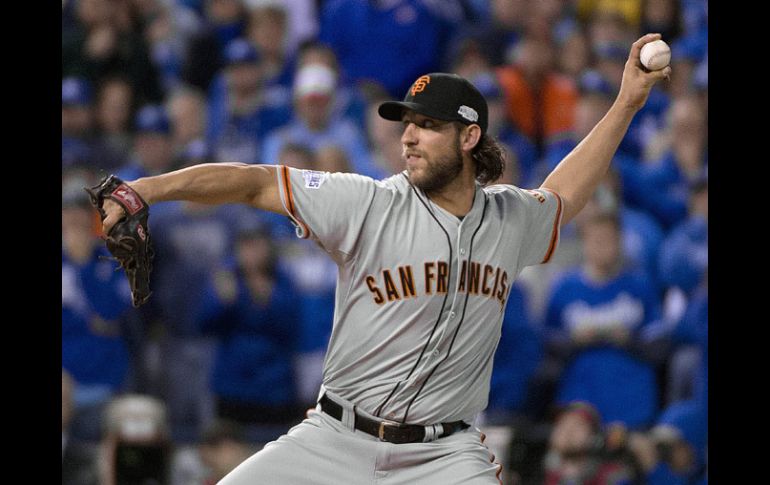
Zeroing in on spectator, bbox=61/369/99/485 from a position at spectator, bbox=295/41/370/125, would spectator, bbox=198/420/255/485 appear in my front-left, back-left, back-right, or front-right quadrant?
front-left

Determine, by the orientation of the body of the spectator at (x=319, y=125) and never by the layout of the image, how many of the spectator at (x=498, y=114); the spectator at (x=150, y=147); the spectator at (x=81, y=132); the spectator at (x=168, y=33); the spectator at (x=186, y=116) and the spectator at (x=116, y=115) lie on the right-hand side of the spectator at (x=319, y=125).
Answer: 5

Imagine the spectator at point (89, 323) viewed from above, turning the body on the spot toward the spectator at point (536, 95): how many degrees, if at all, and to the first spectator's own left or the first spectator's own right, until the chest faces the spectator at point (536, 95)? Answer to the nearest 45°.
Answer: approximately 90° to the first spectator's own left

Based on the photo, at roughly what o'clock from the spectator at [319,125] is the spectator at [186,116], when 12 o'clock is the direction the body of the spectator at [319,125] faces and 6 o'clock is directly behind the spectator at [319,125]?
the spectator at [186,116] is roughly at 3 o'clock from the spectator at [319,125].

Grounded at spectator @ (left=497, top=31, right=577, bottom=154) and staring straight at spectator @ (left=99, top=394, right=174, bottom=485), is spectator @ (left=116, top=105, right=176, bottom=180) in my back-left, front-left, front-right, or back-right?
front-right

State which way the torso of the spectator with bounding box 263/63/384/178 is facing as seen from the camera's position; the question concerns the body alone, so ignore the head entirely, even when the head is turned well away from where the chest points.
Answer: toward the camera

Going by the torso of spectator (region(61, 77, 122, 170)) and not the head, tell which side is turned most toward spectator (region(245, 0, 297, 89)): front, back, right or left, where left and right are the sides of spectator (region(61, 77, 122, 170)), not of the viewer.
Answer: left

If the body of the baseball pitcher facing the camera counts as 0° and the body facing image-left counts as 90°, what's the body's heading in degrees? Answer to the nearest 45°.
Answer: approximately 0°

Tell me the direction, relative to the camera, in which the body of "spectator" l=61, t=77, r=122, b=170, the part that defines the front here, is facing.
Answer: toward the camera

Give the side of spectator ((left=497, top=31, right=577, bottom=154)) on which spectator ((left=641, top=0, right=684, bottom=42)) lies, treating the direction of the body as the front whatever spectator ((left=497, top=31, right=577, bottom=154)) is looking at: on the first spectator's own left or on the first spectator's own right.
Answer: on the first spectator's own left

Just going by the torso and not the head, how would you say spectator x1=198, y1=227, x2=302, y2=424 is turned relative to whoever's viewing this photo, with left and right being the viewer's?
facing the viewer
